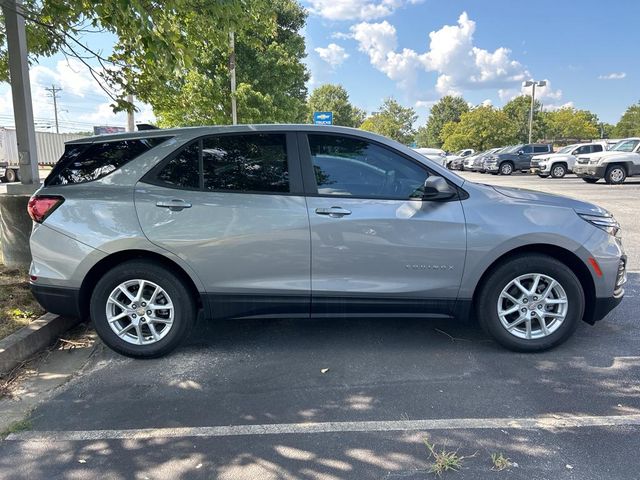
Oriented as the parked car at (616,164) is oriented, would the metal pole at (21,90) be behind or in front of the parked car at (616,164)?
in front

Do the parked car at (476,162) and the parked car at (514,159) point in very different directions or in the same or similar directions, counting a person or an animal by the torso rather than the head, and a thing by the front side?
same or similar directions

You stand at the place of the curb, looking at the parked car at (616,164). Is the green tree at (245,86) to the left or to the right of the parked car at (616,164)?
left

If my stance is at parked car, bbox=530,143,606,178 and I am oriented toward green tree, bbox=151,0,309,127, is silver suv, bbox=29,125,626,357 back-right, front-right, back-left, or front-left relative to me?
front-left

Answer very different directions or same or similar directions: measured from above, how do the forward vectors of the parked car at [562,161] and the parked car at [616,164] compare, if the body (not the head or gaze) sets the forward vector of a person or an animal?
same or similar directions

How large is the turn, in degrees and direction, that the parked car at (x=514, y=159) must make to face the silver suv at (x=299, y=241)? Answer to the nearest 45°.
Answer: approximately 45° to its left

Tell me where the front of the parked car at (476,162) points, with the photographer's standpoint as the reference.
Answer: facing the viewer and to the left of the viewer

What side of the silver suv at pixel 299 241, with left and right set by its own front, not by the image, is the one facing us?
right

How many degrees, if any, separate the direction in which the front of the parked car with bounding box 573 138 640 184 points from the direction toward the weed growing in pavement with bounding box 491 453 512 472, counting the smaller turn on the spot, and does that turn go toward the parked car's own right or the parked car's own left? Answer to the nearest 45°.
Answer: approximately 45° to the parked car's own left

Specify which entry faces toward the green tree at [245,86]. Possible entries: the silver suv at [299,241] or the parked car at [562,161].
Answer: the parked car

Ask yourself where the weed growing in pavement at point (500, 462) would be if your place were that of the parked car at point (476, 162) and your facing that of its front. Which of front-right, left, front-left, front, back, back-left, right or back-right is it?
front-left

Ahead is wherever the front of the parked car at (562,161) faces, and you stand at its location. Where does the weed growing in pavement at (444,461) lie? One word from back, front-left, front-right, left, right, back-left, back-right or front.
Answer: front-left

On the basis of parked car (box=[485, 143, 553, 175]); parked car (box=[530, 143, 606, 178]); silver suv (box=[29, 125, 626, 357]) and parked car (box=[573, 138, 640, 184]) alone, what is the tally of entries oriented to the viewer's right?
1

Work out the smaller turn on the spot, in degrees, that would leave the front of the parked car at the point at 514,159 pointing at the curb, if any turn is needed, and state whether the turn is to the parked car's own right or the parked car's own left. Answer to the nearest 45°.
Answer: approximately 45° to the parked car's own left

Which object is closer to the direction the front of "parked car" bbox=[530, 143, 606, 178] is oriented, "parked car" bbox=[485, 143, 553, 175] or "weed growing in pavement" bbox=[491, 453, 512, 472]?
the weed growing in pavement

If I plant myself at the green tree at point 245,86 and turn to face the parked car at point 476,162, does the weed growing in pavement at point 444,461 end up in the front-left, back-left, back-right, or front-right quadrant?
back-right
